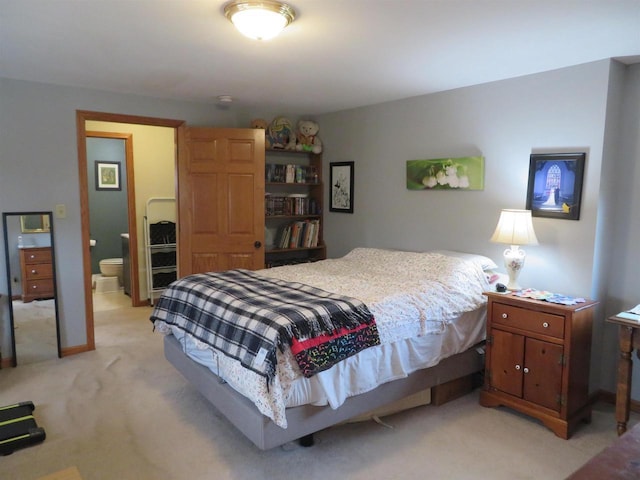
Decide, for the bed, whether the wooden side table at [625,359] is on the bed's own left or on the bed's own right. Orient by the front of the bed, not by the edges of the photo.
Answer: on the bed's own left

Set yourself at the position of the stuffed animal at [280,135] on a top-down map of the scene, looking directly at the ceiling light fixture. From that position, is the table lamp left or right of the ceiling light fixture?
left

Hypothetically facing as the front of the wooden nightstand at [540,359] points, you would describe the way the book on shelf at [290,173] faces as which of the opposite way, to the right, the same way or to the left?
to the left

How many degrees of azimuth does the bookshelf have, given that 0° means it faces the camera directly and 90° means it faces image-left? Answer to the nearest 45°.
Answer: approximately 315°

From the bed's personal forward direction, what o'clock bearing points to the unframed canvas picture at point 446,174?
The unframed canvas picture is roughly at 6 o'clock from the bed.

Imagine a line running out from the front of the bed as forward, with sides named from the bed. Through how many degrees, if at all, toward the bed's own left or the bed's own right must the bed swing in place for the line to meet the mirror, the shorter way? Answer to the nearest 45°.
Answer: approximately 45° to the bed's own right

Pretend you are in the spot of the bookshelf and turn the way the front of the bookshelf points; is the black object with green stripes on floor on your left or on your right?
on your right

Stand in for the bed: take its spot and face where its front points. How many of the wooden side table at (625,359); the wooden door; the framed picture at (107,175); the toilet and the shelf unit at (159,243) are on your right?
4
